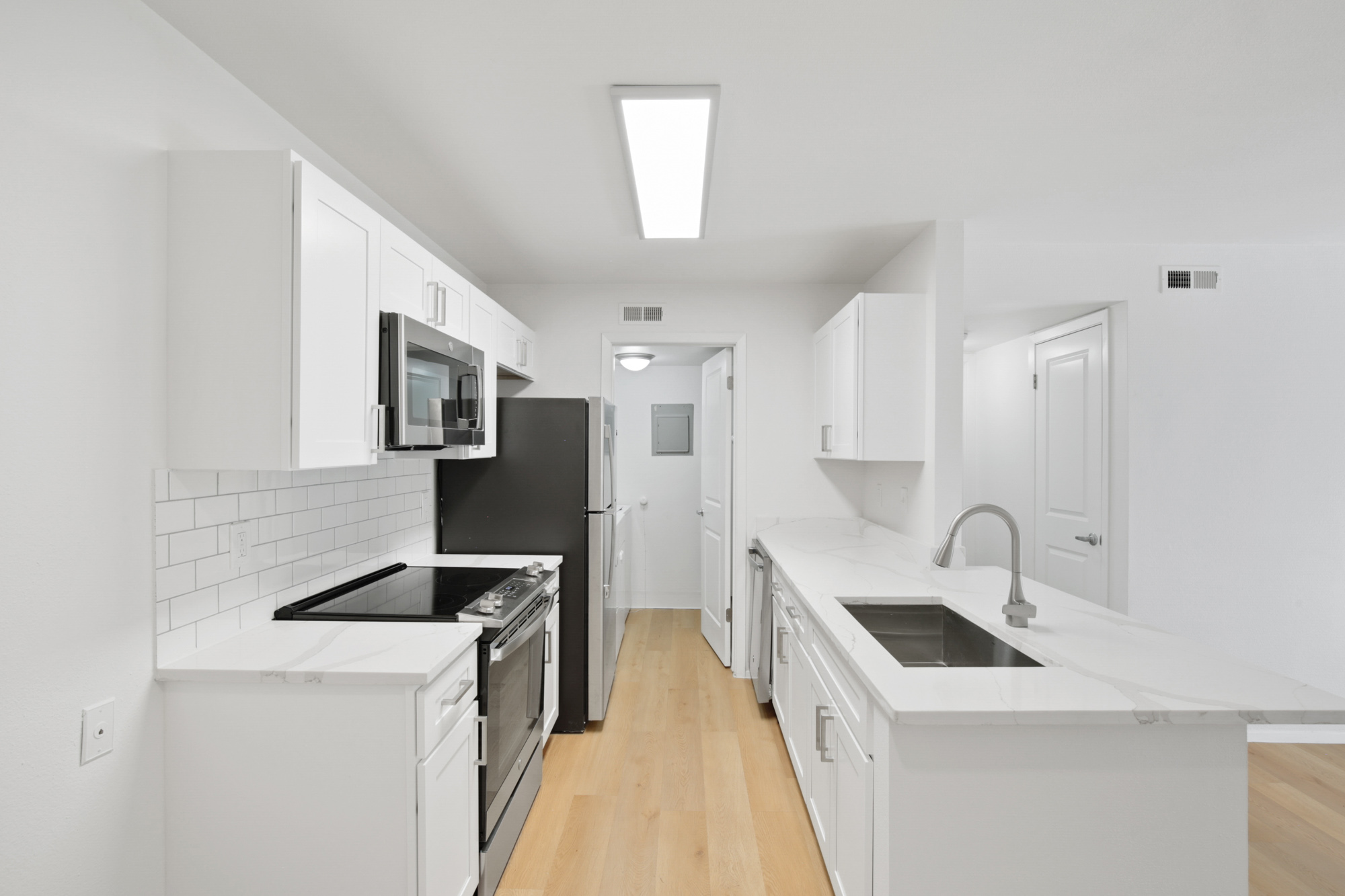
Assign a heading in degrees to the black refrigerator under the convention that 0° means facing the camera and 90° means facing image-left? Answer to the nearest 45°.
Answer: approximately 270°

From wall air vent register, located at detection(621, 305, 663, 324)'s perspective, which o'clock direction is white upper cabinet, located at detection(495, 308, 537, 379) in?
The white upper cabinet is roughly at 2 o'clock from the wall air vent register.

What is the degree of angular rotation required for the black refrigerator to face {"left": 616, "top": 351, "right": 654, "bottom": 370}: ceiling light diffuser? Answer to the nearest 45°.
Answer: approximately 45° to its left

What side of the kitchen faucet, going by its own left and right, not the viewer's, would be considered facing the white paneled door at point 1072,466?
right

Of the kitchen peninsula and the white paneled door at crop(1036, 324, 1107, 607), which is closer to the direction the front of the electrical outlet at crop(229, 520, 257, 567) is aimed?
the kitchen peninsula

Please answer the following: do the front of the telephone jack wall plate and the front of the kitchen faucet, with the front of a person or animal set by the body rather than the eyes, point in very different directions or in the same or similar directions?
very different directions

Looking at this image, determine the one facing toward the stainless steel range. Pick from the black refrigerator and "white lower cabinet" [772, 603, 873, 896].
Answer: the white lower cabinet

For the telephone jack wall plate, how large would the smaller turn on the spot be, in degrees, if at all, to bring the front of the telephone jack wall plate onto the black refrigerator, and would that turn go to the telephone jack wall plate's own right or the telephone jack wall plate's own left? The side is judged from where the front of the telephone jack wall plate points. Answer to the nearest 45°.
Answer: approximately 90° to the telephone jack wall plate's own left

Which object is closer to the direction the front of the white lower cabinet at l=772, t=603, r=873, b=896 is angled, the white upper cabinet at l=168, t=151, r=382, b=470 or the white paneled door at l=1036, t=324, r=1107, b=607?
the white upper cabinet

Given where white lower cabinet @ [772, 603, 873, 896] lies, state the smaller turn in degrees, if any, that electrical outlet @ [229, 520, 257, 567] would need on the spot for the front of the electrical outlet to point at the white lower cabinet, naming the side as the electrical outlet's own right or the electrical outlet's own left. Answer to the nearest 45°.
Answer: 0° — it already faces it

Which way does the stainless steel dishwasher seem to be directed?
to the viewer's left

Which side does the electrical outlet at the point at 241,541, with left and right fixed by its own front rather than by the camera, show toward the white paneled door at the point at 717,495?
left

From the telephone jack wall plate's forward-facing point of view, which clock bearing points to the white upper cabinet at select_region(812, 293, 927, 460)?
The white upper cabinet is roughly at 11 o'clock from the telephone jack wall plate.

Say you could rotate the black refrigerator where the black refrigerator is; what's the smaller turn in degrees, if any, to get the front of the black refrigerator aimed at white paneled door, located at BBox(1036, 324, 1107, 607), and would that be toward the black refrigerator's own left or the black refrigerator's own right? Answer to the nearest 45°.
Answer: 0° — it already faces it
